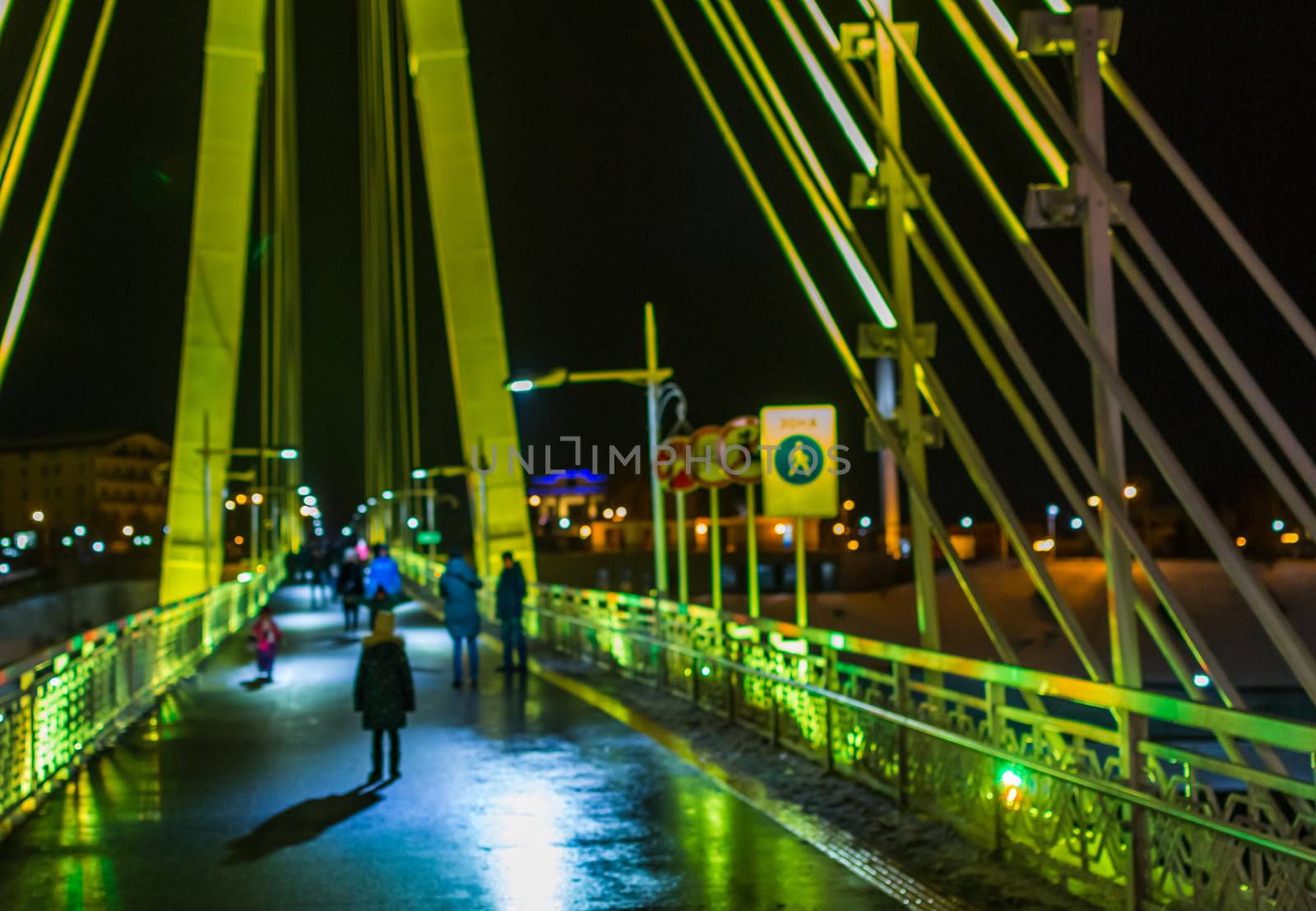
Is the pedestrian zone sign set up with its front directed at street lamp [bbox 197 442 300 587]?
no

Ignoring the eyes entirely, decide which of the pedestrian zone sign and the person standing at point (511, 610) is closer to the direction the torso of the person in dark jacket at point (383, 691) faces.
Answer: the person standing

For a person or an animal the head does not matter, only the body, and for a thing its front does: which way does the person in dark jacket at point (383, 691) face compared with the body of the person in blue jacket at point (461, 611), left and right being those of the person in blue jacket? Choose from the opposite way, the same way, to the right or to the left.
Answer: the same way

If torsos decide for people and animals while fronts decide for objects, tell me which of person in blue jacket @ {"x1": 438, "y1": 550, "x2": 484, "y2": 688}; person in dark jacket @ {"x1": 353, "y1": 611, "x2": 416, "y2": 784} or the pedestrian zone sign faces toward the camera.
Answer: the pedestrian zone sign

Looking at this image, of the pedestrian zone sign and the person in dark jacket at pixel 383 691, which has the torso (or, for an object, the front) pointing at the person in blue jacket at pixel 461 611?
the person in dark jacket

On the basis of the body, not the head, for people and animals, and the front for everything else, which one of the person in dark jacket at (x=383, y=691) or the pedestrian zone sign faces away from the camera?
the person in dark jacket

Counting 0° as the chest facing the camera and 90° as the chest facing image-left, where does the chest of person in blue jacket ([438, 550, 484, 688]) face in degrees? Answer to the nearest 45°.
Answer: approximately 180°

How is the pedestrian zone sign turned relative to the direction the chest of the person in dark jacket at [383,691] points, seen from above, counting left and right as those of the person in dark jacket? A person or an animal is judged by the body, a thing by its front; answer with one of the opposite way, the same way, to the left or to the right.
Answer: the opposite way

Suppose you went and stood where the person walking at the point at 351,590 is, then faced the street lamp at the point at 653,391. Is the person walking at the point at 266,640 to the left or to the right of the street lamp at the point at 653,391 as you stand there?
right

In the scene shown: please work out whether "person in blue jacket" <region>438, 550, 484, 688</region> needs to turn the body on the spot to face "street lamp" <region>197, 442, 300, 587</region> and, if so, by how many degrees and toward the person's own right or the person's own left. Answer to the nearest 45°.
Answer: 0° — they already face it

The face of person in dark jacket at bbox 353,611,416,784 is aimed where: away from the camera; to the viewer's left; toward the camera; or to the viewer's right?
away from the camera

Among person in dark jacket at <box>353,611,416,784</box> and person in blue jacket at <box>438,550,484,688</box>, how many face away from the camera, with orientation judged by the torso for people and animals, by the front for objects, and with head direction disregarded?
2

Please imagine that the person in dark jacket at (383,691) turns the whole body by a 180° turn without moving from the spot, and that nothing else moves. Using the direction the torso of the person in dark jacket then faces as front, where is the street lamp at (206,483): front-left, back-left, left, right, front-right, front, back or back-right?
back

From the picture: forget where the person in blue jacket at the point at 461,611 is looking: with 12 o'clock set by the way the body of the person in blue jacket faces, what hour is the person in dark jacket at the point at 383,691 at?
The person in dark jacket is roughly at 6 o'clock from the person in blue jacket.

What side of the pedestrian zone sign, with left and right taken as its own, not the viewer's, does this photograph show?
front

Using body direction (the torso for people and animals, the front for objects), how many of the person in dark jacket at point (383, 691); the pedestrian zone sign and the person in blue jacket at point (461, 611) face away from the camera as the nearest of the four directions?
2

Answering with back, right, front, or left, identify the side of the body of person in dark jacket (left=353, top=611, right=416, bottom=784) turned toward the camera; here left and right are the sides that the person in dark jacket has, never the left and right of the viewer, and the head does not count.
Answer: back

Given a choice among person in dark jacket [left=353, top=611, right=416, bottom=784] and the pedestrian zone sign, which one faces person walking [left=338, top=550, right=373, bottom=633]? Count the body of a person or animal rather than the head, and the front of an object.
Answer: the person in dark jacket
